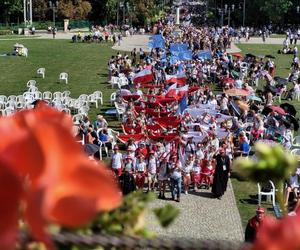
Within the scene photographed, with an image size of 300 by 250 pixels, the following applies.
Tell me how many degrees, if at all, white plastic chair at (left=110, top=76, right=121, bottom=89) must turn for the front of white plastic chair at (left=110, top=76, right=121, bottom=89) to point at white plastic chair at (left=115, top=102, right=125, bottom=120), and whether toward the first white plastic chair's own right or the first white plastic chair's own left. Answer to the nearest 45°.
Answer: approximately 45° to the first white plastic chair's own right

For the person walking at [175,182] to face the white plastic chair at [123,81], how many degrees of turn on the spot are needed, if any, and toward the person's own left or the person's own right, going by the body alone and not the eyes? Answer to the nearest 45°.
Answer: approximately 180°

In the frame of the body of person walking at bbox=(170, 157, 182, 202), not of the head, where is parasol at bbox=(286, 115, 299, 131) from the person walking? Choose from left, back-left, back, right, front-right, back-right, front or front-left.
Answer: back-left

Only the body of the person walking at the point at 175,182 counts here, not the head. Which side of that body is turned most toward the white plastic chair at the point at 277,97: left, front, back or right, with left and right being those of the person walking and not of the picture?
back

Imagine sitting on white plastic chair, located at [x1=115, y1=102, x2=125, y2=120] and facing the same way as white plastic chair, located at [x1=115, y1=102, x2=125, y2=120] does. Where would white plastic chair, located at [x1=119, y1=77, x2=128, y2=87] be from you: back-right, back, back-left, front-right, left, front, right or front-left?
back-left

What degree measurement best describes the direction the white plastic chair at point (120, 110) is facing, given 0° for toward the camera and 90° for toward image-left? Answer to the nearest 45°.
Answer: approximately 315°

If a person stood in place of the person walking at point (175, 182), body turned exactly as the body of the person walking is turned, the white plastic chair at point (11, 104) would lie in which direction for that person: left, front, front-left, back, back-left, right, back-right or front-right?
back-right

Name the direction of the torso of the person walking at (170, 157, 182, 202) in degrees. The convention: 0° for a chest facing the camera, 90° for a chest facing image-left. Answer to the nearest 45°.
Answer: approximately 0°

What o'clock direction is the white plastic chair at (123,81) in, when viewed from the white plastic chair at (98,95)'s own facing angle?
the white plastic chair at (123,81) is roughly at 8 o'clock from the white plastic chair at (98,95).
